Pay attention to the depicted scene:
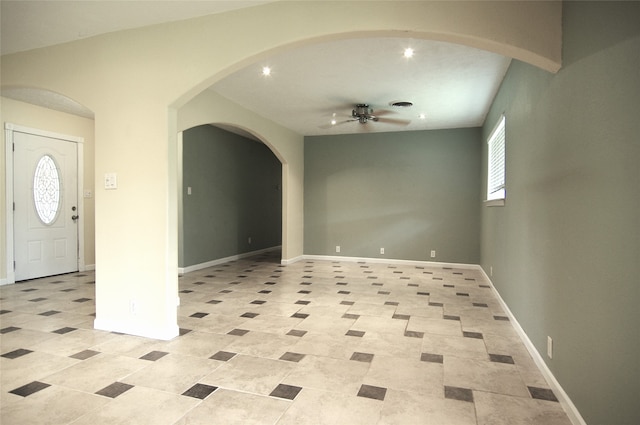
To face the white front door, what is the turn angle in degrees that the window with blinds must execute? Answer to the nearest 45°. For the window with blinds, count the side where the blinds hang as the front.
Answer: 0° — it already faces it

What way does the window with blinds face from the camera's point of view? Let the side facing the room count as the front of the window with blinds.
to the viewer's left

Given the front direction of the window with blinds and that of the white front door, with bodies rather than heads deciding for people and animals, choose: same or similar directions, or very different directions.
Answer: very different directions

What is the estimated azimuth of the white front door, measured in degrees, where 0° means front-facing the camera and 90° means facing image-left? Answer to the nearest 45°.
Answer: approximately 315°

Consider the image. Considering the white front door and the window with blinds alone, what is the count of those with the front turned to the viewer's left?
1
